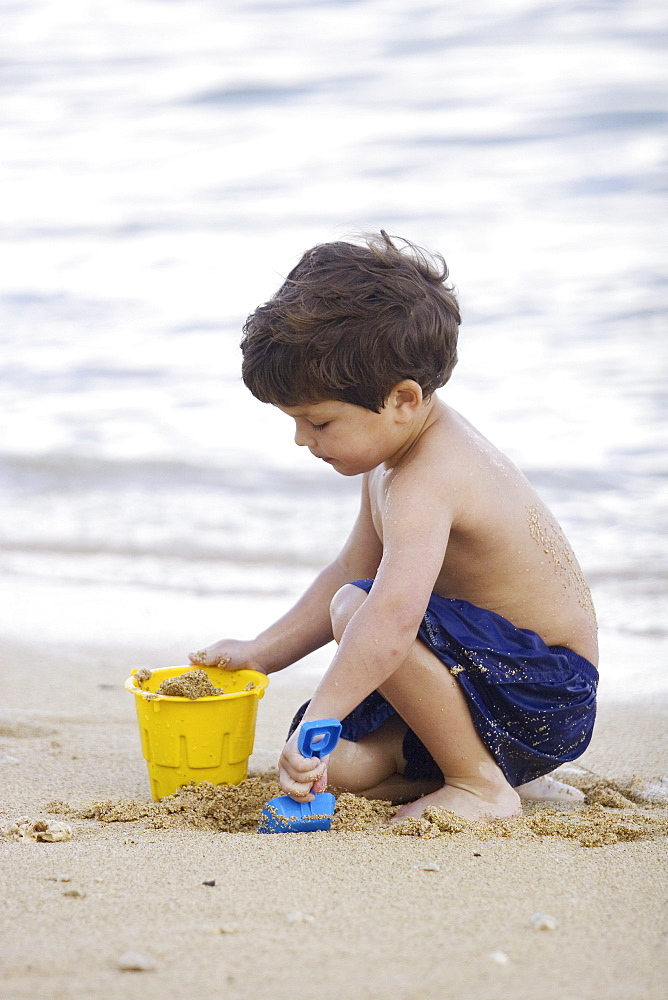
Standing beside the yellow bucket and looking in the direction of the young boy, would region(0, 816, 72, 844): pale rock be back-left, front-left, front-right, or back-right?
back-right

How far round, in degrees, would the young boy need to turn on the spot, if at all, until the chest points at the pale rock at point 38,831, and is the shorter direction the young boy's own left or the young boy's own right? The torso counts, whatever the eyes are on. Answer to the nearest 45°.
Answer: approximately 45° to the young boy's own left

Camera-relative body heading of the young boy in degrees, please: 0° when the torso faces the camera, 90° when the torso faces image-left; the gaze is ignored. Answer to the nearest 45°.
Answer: approximately 90°

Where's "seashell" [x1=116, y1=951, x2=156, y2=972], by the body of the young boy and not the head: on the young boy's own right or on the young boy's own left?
on the young boy's own left

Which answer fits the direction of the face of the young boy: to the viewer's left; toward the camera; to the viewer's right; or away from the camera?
to the viewer's left

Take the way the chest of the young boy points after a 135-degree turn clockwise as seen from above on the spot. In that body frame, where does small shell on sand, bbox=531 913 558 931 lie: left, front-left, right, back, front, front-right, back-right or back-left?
back-right
